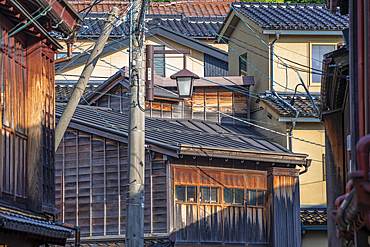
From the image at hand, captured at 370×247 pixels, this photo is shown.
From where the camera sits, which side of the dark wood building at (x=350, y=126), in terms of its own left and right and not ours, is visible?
left

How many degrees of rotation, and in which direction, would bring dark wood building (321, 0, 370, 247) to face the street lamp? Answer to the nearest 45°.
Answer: approximately 45° to its right

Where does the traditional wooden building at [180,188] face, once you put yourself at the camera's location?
facing the viewer and to the right of the viewer

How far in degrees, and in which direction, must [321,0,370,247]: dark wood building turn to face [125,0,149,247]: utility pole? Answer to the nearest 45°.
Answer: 0° — it already faces it

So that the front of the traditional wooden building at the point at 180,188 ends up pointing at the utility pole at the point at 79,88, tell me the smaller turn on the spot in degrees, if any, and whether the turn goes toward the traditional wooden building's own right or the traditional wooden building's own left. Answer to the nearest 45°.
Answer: approximately 45° to the traditional wooden building's own right

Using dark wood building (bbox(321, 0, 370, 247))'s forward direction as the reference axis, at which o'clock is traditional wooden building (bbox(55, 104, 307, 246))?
The traditional wooden building is roughly at 2 o'clock from the dark wood building.

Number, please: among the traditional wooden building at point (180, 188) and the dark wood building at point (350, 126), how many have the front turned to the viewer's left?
1

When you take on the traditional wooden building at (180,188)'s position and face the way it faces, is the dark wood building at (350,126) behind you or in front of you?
in front

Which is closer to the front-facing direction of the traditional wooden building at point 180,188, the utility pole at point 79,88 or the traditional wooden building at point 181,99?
the utility pole

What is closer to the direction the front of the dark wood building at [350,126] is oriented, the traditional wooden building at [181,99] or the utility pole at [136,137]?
the utility pole
